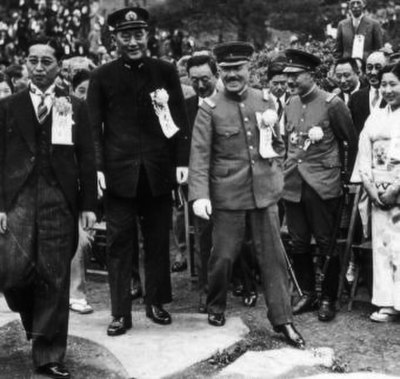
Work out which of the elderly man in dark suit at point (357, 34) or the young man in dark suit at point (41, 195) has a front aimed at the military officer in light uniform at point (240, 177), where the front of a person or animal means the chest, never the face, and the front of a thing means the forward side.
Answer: the elderly man in dark suit at point (357, 34)

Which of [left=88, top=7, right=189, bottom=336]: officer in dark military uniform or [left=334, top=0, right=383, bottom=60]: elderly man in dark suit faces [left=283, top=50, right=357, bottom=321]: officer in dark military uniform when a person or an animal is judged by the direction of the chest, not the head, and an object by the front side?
the elderly man in dark suit

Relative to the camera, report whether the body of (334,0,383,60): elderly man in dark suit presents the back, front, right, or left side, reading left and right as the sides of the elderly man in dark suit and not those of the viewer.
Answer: front

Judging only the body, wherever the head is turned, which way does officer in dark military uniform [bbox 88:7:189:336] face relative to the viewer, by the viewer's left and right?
facing the viewer

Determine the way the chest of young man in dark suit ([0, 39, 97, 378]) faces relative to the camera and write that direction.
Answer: toward the camera

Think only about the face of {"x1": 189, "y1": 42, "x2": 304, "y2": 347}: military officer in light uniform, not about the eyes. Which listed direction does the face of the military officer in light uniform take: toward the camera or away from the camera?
toward the camera

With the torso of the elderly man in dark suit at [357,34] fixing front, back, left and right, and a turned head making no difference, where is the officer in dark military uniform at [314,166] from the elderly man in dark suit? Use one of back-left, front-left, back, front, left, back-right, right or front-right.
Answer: front

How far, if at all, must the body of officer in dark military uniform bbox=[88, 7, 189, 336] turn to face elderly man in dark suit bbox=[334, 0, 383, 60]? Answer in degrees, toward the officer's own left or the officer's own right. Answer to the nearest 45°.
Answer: approximately 135° to the officer's own left

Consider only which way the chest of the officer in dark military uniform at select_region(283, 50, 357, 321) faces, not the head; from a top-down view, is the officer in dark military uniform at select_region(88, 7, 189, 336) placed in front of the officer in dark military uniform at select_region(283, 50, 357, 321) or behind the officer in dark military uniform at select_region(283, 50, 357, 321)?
in front

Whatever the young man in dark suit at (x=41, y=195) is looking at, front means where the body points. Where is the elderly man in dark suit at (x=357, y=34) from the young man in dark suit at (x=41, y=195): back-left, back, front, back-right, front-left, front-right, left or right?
back-left

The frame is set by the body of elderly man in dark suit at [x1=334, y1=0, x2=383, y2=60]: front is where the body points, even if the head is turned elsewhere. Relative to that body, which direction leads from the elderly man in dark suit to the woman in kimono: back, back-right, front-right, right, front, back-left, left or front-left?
front

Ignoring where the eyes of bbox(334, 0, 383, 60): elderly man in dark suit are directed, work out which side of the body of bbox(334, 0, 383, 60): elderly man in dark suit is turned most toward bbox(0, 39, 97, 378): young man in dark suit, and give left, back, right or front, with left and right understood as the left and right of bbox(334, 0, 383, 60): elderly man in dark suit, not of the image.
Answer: front

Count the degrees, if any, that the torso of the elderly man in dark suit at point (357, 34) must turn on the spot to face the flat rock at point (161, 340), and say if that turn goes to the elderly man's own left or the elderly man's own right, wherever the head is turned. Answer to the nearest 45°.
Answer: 0° — they already face it

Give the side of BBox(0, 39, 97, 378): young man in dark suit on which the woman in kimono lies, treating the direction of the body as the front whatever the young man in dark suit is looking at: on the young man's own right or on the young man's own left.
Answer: on the young man's own left

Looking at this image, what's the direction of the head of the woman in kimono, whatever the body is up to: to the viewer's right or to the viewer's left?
to the viewer's left

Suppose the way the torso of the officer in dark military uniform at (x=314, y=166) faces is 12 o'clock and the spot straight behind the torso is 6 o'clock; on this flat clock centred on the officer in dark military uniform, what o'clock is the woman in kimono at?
The woman in kimono is roughly at 8 o'clock from the officer in dark military uniform.

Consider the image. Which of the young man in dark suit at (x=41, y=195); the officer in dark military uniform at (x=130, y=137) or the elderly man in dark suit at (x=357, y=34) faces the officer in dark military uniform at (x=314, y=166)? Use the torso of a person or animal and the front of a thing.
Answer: the elderly man in dark suit at (x=357, y=34)

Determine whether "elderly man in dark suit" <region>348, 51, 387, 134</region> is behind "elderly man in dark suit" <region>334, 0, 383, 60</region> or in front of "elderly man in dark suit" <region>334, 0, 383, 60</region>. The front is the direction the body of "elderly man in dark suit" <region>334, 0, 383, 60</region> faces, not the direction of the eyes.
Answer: in front
